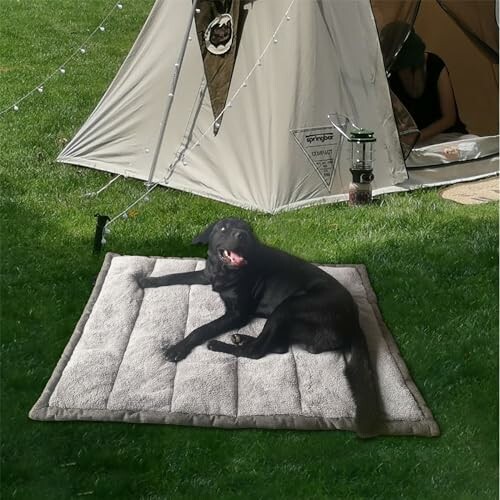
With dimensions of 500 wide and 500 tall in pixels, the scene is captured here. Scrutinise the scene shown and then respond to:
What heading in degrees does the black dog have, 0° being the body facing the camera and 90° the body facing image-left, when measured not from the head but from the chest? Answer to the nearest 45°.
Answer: approximately 90°

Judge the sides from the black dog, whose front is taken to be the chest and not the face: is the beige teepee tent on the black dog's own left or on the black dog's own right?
on the black dog's own right

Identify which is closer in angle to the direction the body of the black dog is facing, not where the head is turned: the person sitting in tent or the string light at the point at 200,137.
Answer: the string light

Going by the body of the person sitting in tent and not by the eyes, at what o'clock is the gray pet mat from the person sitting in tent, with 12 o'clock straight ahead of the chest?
The gray pet mat is roughly at 11 o'clock from the person sitting in tent.

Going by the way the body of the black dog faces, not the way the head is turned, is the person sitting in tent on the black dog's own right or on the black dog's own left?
on the black dog's own right

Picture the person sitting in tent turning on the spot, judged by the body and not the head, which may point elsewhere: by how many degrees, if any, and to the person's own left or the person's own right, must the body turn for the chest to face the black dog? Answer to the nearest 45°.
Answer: approximately 45° to the person's own left

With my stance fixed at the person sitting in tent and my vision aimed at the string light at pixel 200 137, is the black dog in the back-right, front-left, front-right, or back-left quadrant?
front-left
